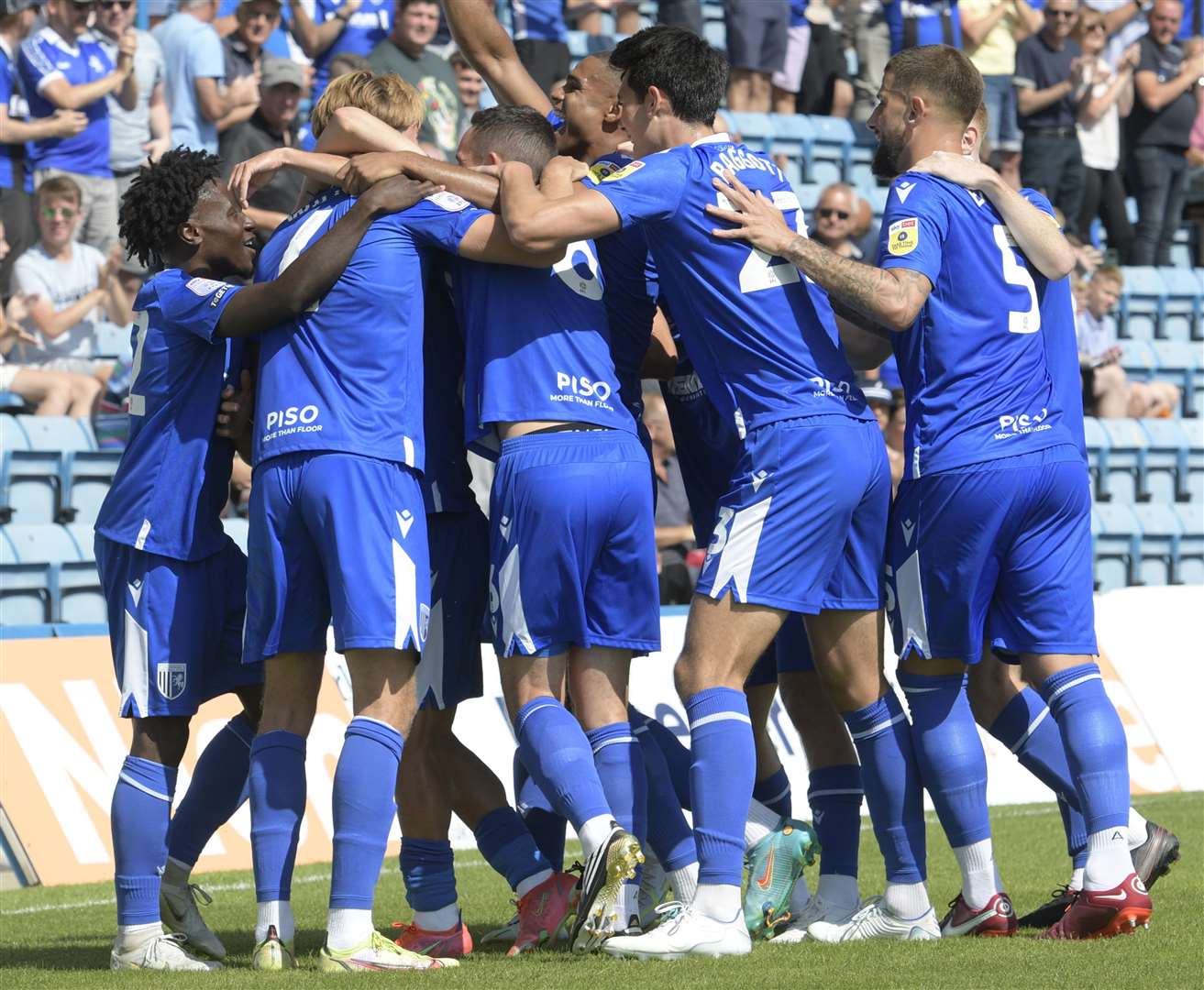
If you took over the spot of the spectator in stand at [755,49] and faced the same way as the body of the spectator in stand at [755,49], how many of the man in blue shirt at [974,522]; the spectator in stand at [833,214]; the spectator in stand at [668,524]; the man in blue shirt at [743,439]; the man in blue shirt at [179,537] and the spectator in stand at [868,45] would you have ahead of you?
5

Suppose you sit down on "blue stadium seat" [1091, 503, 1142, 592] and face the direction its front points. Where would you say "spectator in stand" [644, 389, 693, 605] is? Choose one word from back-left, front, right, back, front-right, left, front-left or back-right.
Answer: front-right

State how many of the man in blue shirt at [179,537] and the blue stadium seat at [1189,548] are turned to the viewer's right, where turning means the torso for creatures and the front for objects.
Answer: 1

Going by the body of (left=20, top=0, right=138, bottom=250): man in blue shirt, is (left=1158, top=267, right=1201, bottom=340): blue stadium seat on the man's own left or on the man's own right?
on the man's own left

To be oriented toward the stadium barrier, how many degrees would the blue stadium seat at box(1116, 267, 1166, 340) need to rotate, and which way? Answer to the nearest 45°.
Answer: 0° — it already faces it

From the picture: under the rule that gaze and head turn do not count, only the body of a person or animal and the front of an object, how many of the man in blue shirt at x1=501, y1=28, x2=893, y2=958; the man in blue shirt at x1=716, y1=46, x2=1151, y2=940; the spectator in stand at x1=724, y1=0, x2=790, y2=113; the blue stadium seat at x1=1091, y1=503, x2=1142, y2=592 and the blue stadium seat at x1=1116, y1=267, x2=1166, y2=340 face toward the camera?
3

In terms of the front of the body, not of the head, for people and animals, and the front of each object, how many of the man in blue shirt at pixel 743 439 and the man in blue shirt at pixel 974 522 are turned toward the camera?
0

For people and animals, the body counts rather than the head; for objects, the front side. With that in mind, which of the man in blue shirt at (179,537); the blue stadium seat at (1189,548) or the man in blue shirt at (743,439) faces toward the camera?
the blue stadium seat

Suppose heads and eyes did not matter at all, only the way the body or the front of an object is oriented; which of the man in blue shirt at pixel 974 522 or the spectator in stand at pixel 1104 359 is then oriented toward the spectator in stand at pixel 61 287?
the man in blue shirt

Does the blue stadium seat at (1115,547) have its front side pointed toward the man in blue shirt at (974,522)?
yes

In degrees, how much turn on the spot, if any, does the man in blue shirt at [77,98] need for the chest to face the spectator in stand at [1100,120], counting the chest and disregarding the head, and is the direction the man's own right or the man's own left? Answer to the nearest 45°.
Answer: approximately 45° to the man's own left

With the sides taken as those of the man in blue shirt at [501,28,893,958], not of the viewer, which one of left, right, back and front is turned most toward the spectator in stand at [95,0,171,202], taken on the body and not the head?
front
